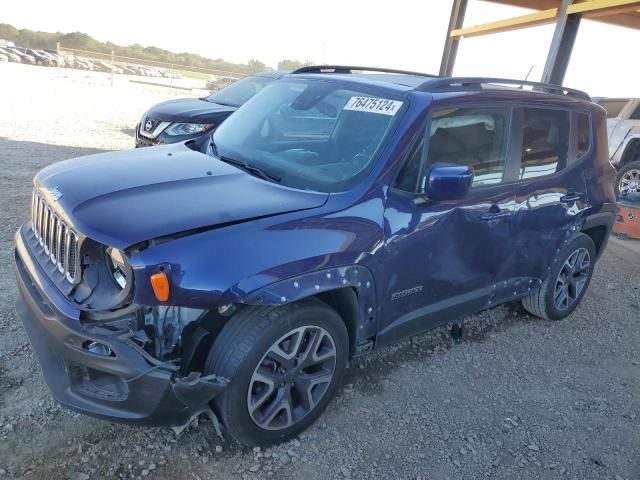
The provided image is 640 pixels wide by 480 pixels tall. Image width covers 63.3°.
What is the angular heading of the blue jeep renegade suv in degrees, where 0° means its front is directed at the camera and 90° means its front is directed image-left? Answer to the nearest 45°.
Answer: approximately 45°

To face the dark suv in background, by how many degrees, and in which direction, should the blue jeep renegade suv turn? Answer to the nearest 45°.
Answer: approximately 135° to its right

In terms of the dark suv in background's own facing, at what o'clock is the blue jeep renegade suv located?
The blue jeep renegade suv is roughly at 10 o'clock from the dark suv in background.

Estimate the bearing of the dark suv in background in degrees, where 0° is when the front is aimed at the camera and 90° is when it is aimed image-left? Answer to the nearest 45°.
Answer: approximately 45°
